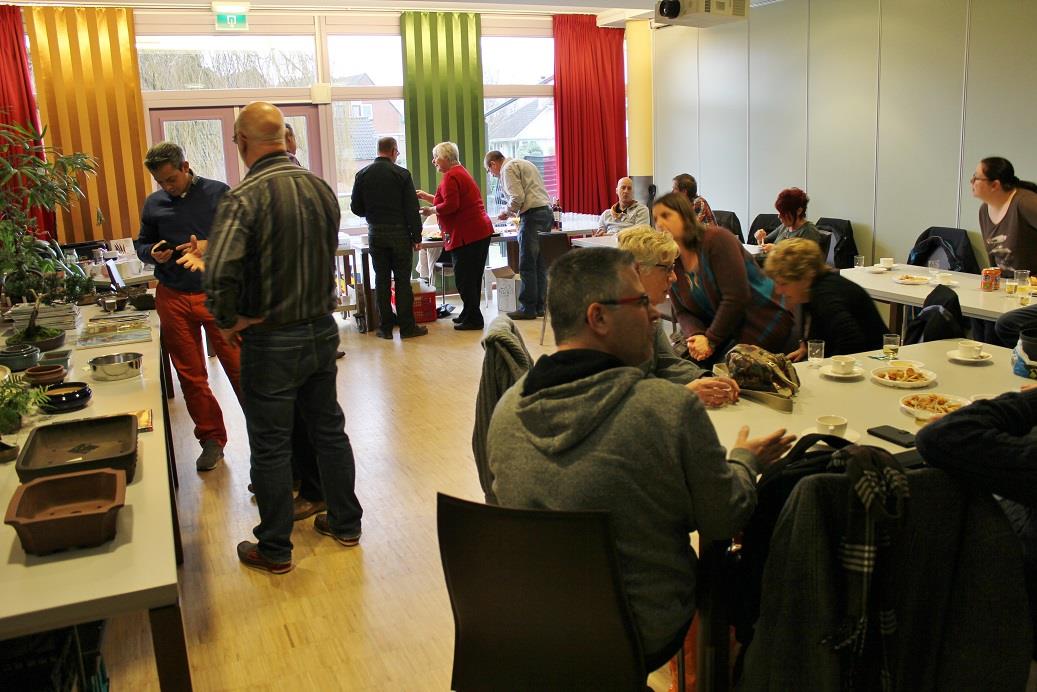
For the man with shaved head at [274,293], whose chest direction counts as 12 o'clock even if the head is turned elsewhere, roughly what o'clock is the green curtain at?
The green curtain is roughly at 2 o'clock from the man with shaved head.

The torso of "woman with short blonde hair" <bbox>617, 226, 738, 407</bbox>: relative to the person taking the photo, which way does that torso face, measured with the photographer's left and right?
facing to the right of the viewer

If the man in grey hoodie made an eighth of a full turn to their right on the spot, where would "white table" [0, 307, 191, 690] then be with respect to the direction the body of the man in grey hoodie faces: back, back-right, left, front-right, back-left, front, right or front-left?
back

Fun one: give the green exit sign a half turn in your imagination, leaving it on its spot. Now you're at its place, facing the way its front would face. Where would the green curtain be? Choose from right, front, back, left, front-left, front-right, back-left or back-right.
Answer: right

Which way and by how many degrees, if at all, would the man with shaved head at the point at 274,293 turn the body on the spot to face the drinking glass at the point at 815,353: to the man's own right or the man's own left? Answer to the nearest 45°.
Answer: approximately 135° to the man's own right

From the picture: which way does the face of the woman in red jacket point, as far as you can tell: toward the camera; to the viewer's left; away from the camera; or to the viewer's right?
to the viewer's left

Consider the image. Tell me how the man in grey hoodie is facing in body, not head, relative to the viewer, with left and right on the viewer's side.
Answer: facing away from the viewer and to the right of the viewer

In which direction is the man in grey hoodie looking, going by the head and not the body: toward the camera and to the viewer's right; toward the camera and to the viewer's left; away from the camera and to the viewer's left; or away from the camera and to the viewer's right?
away from the camera and to the viewer's right

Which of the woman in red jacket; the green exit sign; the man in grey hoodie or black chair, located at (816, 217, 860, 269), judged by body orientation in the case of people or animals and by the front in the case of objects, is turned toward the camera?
the green exit sign

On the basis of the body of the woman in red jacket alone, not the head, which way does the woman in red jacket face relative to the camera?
to the viewer's left

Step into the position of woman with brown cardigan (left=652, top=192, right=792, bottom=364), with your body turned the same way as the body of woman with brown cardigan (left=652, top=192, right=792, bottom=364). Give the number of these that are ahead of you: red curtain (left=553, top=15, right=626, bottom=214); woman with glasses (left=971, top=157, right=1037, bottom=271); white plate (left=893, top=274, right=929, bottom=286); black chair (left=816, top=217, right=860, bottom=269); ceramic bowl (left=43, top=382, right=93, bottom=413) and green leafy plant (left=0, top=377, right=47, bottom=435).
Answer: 2
